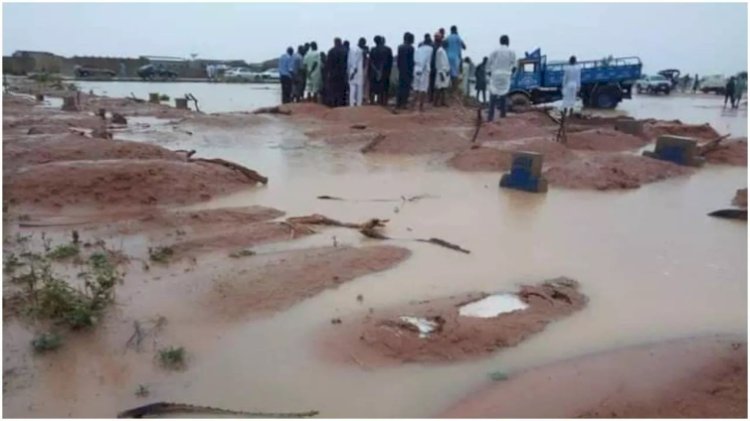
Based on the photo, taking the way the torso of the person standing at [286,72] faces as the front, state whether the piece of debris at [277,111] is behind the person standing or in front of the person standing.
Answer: behind

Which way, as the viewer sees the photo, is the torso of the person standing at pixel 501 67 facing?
away from the camera

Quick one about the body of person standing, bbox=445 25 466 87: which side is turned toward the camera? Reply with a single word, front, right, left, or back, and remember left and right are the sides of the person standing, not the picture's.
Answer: back

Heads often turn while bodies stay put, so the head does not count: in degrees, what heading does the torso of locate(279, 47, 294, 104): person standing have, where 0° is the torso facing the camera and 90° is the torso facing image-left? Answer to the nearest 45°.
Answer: approximately 225°

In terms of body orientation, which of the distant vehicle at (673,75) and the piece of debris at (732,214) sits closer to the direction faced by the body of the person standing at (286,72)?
the distant vehicle

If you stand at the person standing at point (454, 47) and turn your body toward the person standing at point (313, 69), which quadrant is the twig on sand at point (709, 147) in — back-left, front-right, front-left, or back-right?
back-left

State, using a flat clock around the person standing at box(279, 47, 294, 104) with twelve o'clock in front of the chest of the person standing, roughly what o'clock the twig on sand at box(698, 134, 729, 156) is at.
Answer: The twig on sand is roughly at 3 o'clock from the person standing.

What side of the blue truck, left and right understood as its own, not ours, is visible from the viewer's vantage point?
left

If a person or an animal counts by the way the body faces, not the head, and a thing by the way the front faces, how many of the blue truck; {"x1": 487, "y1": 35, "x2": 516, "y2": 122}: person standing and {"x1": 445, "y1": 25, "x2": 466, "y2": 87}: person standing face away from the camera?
2

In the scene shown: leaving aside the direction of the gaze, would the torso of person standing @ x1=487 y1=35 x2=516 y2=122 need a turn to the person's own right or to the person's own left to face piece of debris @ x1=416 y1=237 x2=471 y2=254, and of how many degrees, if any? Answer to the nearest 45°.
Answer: approximately 180°

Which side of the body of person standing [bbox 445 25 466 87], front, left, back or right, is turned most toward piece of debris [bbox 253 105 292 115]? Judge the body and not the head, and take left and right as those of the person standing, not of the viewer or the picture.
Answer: left

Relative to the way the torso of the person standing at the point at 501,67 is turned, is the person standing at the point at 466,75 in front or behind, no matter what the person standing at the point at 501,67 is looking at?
in front

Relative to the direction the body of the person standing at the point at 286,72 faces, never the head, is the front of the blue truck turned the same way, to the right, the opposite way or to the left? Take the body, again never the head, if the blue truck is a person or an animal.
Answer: to the left

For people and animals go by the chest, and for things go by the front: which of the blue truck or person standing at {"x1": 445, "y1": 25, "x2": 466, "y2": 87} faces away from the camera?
the person standing

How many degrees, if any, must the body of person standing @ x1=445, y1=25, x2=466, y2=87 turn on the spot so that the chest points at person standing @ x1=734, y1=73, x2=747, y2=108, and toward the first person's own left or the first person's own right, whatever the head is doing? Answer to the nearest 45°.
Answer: approximately 45° to the first person's own right
